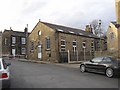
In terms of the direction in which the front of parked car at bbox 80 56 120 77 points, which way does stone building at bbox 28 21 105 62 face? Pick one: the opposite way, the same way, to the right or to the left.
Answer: to the left

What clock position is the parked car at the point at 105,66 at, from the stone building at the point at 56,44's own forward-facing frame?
The parked car is roughly at 10 o'clock from the stone building.

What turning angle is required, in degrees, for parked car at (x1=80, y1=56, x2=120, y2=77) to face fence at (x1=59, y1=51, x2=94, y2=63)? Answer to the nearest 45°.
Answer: approximately 45° to its right

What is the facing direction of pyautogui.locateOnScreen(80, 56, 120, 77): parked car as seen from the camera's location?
facing away from the viewer and to the left of the viewer

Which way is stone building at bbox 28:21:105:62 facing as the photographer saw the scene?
facing the viewer and to the left of the viewer

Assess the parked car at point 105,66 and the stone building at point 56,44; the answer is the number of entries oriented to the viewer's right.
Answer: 0

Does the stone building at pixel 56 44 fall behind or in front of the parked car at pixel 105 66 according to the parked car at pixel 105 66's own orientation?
in front
